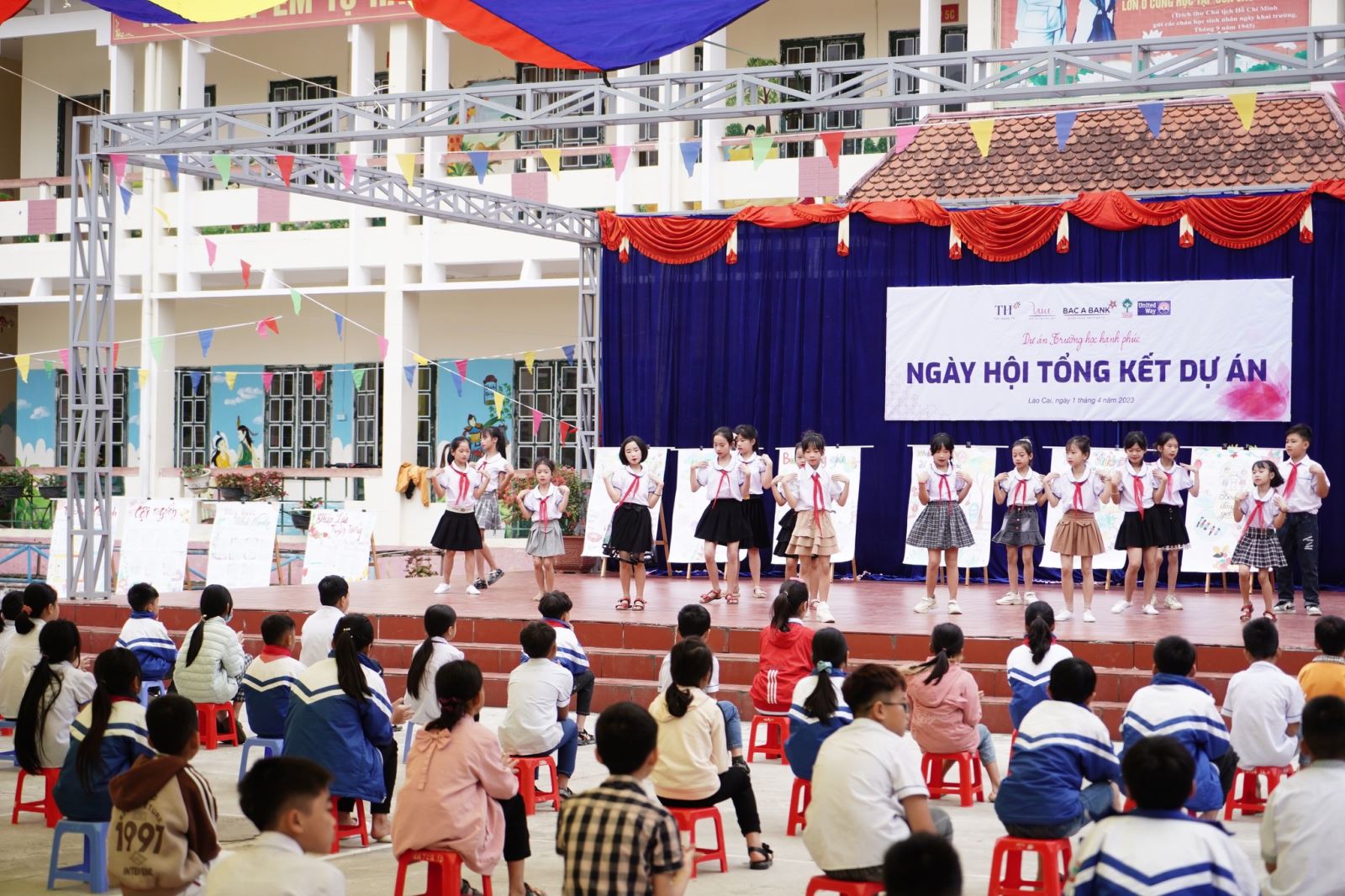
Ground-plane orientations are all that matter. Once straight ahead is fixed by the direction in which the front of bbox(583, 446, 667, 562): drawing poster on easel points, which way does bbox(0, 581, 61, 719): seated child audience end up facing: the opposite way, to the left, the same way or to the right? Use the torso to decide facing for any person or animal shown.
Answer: the opposite way

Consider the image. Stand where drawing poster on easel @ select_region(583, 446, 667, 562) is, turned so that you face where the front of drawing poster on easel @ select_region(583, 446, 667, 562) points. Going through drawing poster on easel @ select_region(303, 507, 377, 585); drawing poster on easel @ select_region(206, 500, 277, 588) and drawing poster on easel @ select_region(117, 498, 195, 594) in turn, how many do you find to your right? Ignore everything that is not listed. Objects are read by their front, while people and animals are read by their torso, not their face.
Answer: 3

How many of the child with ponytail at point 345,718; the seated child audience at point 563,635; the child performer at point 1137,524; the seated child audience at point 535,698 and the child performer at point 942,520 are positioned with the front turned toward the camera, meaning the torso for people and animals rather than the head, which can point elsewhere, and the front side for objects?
2

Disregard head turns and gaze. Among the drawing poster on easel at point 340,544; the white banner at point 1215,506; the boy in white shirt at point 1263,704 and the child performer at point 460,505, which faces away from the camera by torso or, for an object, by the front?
the boy in white shirt

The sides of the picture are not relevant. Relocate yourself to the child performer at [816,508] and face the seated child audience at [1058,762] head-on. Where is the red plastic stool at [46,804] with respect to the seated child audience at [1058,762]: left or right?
right

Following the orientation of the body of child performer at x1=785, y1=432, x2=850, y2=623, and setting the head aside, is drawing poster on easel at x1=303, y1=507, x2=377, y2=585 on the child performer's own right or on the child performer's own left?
on the child performer's own right

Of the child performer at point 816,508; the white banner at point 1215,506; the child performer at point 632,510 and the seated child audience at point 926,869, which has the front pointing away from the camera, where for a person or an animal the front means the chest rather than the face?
the seated child audience

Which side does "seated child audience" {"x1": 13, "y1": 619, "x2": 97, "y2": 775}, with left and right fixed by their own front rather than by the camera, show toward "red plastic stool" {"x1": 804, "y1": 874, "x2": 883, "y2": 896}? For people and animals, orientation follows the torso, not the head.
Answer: right

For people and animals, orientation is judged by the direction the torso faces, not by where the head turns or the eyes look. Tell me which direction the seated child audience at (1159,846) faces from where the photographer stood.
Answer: facing away from the viewer

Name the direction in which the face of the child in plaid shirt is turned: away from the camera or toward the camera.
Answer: away from the camera

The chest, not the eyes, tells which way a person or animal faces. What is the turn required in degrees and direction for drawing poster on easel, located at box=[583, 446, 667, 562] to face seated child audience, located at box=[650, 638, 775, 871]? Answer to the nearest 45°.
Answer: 0° — it already faces them

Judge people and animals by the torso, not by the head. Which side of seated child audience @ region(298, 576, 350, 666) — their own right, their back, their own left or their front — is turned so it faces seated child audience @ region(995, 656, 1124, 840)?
right
